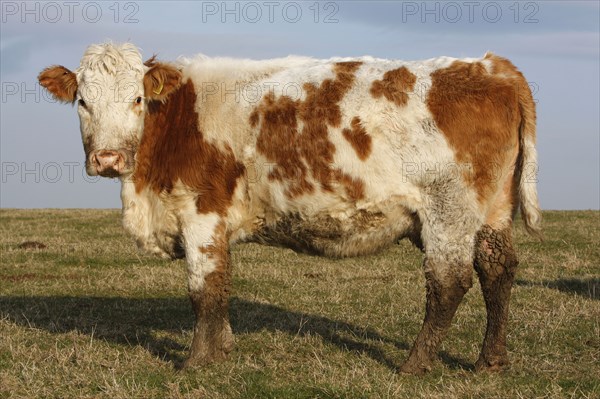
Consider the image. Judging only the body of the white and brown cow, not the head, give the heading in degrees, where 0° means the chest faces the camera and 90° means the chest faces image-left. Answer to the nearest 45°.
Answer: approximately 90°
